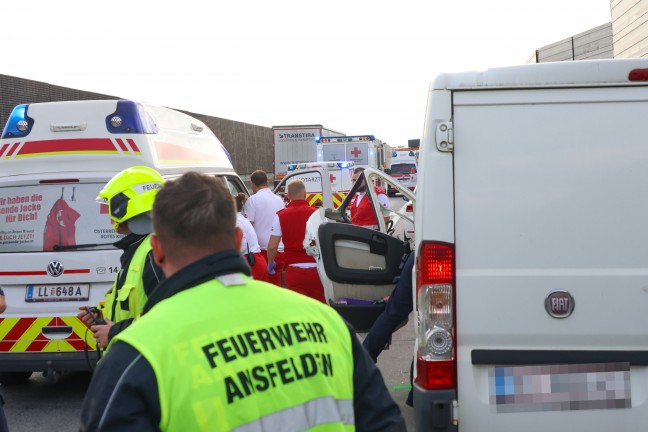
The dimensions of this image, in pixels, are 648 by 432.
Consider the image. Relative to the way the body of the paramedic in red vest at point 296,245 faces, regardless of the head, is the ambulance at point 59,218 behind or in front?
behind

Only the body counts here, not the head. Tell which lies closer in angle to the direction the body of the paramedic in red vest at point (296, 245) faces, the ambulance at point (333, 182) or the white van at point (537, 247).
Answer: the ambulance

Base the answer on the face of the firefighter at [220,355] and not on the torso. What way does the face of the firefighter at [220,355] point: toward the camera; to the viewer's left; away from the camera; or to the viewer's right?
away from the camera

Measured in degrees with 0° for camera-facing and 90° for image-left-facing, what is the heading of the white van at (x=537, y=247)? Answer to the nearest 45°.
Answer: approximately 180°

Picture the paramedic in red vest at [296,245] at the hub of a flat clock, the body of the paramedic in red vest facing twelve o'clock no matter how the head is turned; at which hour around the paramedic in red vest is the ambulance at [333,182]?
The ambulance is roughly at 12 o'clock from the paramedic in red vest.

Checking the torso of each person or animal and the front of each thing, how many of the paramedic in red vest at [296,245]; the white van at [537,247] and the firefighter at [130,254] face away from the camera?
2

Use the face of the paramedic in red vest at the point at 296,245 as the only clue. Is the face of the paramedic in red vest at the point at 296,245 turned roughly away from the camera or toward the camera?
away from the camera

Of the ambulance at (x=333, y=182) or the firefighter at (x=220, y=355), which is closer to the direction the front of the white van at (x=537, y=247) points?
the ambulance

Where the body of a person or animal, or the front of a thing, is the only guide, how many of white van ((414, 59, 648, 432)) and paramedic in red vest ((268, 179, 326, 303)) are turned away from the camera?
2

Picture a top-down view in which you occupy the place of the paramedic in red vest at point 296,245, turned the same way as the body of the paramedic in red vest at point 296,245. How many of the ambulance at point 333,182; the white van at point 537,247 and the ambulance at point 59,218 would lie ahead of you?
1

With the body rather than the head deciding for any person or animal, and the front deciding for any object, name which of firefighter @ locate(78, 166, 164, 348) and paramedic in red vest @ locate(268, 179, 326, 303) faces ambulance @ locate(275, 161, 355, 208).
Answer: the paramedic in red vest

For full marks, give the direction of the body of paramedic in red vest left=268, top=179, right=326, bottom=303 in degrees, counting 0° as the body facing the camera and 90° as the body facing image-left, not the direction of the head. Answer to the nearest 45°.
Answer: approximately 180°
